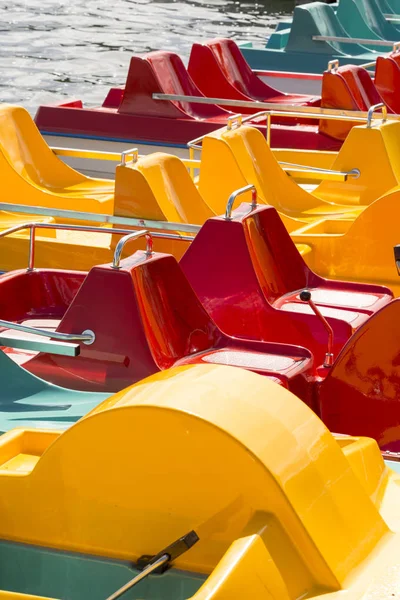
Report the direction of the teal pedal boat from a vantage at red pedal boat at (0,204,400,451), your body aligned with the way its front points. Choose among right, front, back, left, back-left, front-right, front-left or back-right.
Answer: back-left

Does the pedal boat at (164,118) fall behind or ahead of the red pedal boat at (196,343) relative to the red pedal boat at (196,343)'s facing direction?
behind

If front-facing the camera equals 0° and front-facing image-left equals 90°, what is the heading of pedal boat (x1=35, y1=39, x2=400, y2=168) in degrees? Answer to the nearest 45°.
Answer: approximately 315°

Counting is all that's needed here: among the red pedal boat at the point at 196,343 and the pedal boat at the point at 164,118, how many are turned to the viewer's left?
0

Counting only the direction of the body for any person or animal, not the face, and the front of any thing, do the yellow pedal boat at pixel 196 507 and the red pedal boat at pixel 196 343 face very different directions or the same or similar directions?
same or similar directions

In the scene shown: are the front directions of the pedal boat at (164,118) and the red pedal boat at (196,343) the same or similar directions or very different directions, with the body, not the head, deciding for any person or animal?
same or similar directions

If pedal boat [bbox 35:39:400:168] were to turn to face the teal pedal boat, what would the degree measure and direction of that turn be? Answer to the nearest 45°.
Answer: approximately 135° to its left

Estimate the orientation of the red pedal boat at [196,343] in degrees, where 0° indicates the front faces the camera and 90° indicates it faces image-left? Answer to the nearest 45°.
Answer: approximately 315°

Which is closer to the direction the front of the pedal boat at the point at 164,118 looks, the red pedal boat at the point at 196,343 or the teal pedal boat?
the red pedal boat

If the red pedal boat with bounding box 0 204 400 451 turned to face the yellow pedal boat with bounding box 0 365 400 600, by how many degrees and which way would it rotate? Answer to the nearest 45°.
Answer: approximately 45° to its right

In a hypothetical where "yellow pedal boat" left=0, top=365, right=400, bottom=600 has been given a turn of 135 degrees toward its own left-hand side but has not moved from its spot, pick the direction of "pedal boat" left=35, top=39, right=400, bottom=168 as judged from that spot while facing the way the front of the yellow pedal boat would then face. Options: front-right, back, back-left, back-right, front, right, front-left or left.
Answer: front
